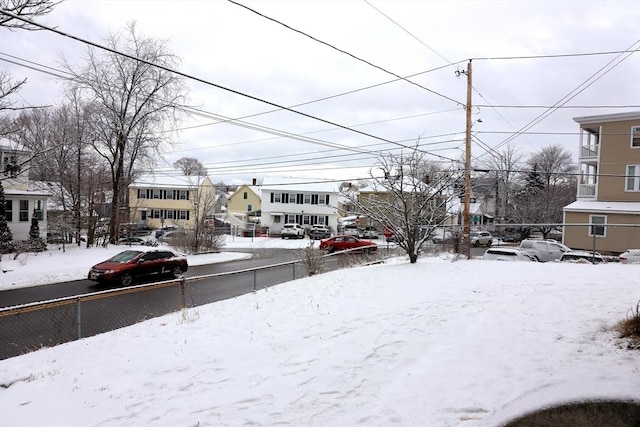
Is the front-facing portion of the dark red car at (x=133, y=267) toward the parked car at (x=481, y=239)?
no

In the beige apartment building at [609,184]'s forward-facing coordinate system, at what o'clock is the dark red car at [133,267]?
The dark red car is roughly at 10 o'clock from the beige apartment building.

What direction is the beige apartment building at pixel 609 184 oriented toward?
to the viewer's left

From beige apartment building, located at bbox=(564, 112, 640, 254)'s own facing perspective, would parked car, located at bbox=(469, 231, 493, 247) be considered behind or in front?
in front

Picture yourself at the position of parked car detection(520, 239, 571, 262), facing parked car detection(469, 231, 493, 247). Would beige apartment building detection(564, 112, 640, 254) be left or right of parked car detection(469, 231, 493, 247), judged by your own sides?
right

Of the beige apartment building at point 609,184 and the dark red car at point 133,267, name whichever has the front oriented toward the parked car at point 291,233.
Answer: the beige apartment building

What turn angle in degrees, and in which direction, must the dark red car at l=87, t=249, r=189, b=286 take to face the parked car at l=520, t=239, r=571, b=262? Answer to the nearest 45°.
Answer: approximately 135° to its left

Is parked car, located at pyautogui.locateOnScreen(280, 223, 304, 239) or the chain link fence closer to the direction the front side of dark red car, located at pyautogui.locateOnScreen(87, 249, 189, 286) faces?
the chain link fence

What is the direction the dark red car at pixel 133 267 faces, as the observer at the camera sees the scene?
facing the viewer and to the left of the viewer

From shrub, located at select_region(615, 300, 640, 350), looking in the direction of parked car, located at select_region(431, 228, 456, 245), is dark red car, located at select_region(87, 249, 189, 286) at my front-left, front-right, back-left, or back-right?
front-left

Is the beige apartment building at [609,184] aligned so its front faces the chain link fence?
no

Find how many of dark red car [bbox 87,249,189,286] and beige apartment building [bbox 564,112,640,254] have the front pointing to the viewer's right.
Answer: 0

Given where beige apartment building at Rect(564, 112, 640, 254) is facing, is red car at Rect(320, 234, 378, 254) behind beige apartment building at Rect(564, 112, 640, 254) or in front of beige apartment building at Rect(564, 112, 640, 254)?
in front
